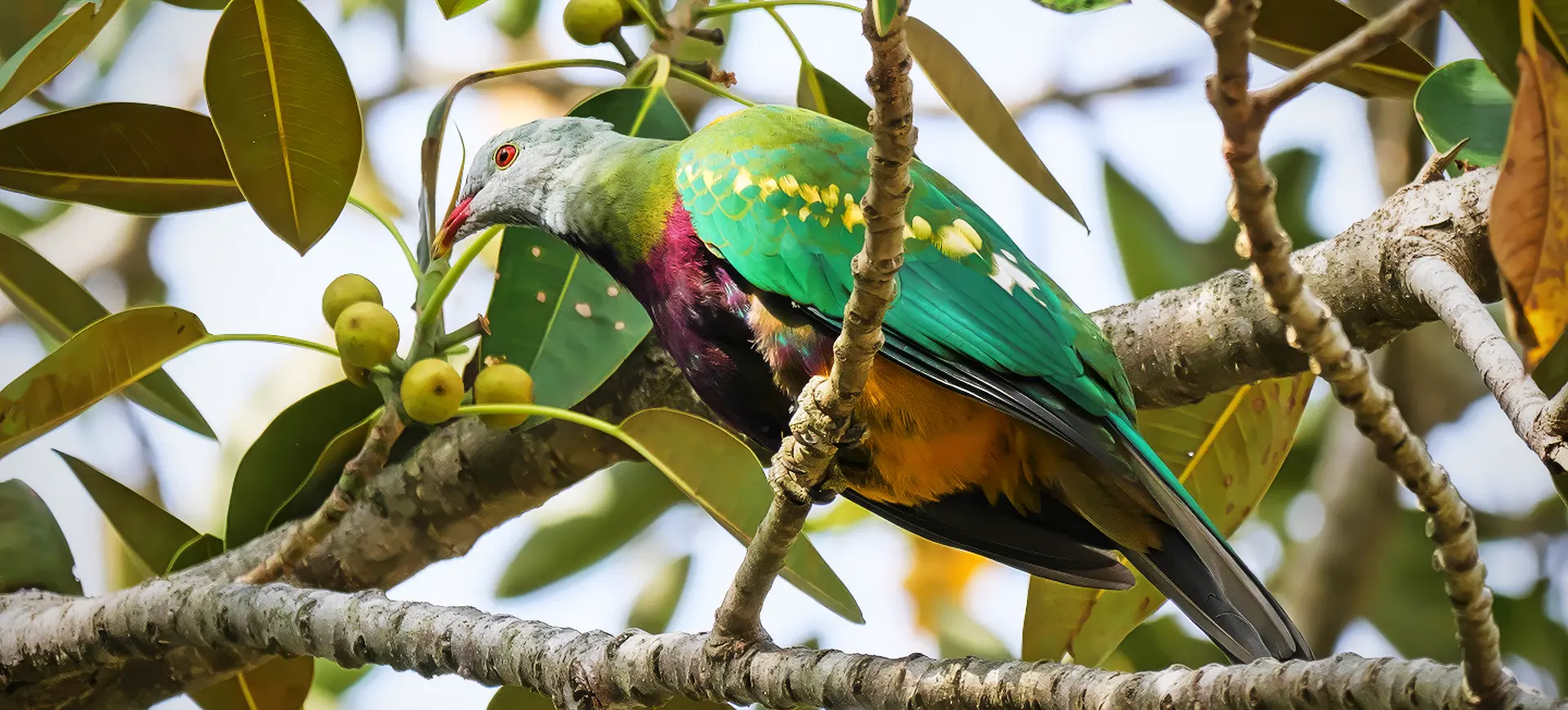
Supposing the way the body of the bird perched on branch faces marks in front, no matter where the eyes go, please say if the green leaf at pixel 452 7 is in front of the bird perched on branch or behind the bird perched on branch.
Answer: in front

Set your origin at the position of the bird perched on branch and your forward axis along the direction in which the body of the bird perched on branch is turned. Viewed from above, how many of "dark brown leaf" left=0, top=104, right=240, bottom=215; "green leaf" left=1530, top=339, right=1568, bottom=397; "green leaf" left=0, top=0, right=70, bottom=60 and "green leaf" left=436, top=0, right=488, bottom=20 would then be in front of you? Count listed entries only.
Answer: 3

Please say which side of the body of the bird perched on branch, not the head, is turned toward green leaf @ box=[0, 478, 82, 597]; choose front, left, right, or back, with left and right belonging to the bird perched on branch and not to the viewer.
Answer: front

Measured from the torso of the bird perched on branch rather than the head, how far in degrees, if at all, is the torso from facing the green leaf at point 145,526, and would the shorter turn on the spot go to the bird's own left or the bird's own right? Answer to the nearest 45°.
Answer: approximately 45° to the bird's own right

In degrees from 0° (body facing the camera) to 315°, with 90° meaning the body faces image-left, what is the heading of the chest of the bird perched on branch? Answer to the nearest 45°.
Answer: approximately 90°

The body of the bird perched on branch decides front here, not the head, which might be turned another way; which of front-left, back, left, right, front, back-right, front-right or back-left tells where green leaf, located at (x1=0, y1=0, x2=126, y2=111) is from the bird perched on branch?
front

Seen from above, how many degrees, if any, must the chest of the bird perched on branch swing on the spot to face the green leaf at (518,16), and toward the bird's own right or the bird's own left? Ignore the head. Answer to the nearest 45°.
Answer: approximately 45° to the bird's own right

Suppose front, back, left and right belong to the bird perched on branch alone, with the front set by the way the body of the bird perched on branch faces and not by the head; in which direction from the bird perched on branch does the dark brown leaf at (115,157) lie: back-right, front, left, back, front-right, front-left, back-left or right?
front
